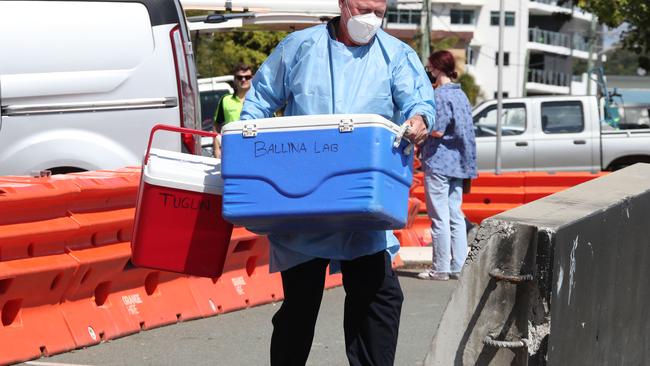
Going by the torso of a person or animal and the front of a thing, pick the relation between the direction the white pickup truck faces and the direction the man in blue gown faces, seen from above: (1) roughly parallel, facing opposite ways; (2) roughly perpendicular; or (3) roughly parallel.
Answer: roughly perpendicular

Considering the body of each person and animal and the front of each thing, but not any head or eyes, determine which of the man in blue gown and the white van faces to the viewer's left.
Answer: the white van

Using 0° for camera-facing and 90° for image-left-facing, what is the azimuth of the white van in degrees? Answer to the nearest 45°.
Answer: approximately 90°

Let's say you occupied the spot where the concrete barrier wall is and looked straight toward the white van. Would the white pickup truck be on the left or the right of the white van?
right

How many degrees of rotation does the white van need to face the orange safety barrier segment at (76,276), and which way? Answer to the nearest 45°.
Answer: approximately 90° to its left

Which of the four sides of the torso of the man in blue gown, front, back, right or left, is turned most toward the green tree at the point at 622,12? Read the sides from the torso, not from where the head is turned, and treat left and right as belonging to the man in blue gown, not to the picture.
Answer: back

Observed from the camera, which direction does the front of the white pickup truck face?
facing to the left of the viewer

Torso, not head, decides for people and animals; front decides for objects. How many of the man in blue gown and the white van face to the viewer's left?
1

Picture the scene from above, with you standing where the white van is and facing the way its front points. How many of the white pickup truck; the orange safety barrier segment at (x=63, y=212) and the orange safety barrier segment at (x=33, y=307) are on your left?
2

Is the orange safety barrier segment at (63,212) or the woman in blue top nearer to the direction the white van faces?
the orange safety barrier segment
